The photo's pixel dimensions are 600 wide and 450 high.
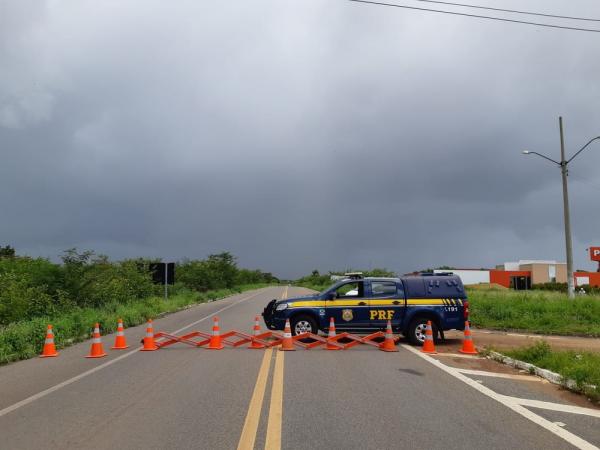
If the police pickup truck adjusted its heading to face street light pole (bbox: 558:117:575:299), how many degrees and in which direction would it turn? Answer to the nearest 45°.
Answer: approximately 135° to its right

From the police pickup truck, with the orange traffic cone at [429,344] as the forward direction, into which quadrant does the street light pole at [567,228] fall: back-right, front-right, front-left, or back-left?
back-left

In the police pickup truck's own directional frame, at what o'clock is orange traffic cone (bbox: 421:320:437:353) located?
The orange traffic cone is roughly at 8 o'clock from the police pickup truck.

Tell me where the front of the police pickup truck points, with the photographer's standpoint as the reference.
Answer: facing to the left of the viewer

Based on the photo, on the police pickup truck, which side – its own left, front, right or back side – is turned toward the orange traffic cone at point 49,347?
front

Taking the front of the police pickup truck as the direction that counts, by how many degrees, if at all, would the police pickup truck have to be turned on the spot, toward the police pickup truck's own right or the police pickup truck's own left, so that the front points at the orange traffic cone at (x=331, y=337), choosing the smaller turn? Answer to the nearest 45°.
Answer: approximately 45° to the police pickup truck's own left
